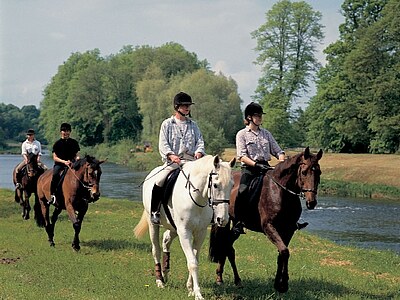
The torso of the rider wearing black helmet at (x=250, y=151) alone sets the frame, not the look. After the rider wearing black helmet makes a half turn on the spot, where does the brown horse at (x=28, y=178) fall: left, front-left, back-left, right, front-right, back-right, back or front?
front

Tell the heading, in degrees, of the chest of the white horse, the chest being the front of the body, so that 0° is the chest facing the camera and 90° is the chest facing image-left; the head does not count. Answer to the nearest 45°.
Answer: approximately 315°

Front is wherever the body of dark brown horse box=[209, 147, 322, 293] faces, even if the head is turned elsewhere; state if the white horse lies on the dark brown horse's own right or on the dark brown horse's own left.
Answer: on the dark brown horse's own right

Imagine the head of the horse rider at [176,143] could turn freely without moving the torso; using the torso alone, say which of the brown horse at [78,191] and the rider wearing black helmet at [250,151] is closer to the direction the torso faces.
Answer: the rider wearing black helmet

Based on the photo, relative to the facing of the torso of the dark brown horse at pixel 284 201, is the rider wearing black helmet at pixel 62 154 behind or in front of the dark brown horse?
behind

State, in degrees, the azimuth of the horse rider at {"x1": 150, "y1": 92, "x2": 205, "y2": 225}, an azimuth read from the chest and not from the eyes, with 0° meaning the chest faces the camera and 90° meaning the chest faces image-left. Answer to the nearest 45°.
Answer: approximately 315°

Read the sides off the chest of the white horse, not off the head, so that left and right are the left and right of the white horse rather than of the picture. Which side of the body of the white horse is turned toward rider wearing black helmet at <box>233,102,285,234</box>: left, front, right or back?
left

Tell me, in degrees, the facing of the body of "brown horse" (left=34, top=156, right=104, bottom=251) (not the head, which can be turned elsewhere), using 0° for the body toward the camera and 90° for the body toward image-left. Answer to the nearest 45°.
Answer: approximately 315°

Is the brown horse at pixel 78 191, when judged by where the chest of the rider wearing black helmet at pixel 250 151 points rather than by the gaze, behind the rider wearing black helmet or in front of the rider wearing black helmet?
behind

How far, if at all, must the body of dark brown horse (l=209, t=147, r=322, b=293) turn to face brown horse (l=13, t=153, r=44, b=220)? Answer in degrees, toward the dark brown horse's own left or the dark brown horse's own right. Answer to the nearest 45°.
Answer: approximately 180°

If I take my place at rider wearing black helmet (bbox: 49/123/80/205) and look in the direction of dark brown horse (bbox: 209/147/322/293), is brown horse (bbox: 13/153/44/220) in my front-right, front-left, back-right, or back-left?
back-left

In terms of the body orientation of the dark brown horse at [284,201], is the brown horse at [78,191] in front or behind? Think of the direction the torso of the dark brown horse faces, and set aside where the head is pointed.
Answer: behind
